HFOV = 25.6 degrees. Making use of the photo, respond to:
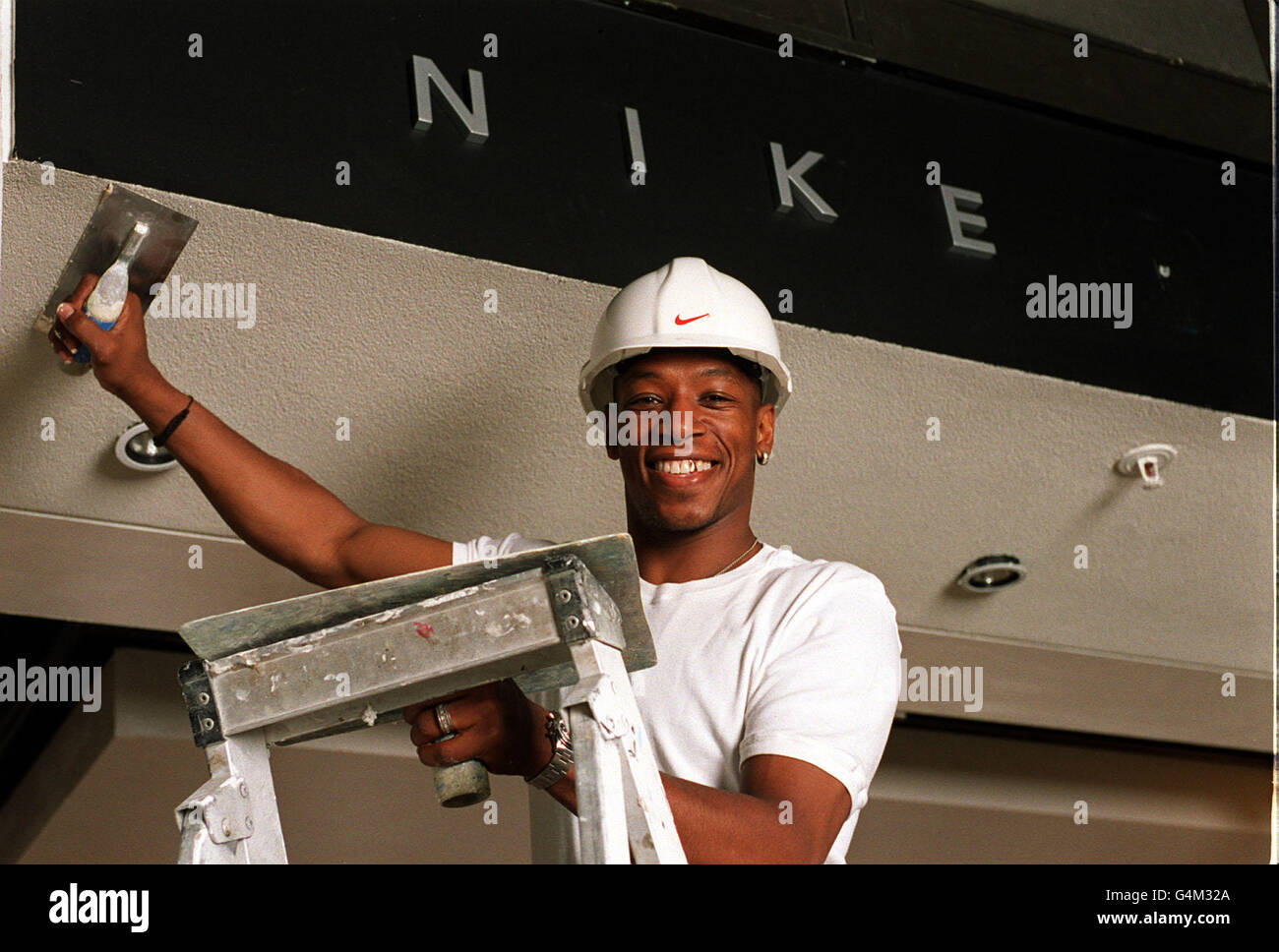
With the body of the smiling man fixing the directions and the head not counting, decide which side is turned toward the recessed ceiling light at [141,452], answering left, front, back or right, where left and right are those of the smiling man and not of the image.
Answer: right

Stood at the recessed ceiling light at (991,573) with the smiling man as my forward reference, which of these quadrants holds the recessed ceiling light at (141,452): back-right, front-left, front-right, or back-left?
front-right

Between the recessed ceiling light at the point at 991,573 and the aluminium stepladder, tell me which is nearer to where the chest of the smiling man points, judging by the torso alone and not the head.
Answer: the aluminium stepladder

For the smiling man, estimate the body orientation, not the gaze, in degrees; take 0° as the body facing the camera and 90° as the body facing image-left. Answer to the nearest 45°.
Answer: approximately 45°
